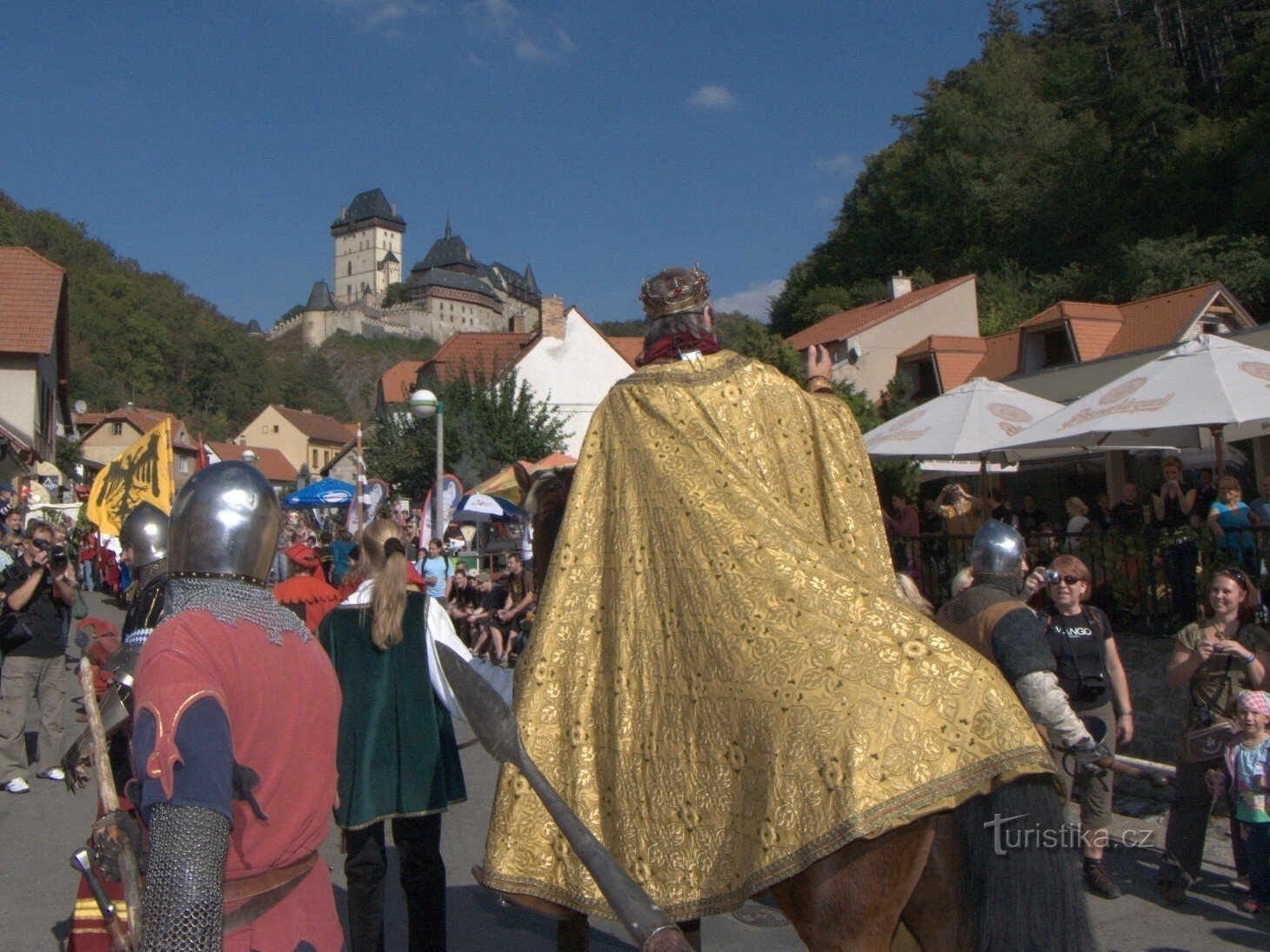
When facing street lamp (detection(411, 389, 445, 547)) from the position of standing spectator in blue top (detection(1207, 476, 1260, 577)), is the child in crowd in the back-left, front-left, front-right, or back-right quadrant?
back-left

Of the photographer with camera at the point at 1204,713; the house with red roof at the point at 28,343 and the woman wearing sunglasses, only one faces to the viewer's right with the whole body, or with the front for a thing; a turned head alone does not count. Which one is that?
the house with red roof

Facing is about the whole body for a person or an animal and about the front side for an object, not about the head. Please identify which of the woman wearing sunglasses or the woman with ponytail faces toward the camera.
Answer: the woman wearing sunglasses

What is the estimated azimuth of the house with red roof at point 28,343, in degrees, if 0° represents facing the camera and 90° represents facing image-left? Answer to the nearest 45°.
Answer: approximately 270°

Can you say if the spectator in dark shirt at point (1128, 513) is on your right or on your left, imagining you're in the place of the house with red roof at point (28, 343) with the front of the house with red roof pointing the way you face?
on your right

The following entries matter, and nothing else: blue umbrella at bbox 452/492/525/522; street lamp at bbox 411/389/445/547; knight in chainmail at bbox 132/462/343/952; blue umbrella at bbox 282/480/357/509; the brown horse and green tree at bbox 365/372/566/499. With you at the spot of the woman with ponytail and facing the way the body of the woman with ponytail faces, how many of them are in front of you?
4

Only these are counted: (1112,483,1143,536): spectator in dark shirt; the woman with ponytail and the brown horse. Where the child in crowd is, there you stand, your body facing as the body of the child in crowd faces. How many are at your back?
1

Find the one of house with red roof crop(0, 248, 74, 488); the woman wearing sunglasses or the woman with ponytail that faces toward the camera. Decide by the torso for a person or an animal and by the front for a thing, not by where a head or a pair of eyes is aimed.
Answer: the woman wearing sunglasses

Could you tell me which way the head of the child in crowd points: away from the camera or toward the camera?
toward the camera

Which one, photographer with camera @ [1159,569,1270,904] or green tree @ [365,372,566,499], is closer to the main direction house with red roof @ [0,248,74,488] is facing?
the green tree

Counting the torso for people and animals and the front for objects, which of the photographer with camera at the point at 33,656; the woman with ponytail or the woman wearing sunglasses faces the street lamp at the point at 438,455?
the woman with ponytail

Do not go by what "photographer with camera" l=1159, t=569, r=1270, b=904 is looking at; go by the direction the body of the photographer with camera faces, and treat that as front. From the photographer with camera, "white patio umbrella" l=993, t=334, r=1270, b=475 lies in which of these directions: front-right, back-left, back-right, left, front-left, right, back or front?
back-right

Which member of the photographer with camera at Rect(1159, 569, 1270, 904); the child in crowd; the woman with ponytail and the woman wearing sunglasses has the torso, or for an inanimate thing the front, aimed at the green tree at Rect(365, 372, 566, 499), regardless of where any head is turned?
the woman with ponytail

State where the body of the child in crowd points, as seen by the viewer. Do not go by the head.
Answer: toward the camera

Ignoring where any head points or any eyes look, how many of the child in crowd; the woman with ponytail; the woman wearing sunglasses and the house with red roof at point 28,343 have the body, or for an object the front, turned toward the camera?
2

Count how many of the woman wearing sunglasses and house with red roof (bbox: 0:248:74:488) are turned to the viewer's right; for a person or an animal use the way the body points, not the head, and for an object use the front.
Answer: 1

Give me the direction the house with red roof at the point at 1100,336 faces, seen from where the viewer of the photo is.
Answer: facing the viewer and to the left of the viewer

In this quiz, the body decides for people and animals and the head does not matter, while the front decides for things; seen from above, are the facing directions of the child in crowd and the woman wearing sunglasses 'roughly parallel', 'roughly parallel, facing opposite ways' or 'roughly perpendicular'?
roughly parallel

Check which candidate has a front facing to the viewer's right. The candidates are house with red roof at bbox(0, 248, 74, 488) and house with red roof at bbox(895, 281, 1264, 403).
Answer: house with red roof at bbox(0, 248, 74, 488)

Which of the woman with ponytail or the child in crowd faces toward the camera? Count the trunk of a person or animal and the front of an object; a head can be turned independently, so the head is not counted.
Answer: the child in crowd

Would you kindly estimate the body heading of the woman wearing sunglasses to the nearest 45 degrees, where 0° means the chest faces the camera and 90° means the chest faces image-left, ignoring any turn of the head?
approximately 0°
